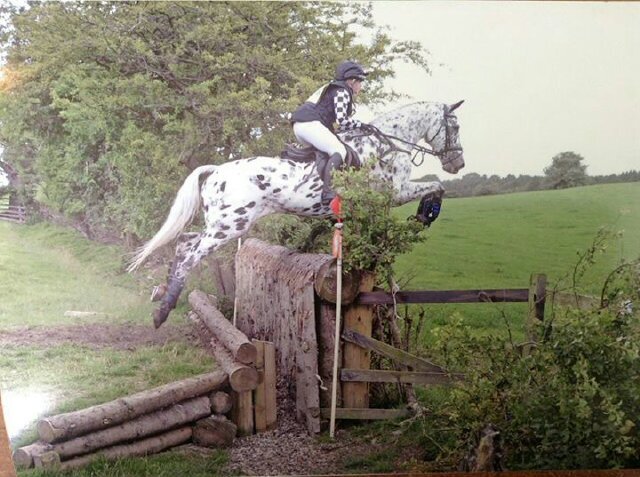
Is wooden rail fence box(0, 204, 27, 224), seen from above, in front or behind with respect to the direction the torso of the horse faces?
behind

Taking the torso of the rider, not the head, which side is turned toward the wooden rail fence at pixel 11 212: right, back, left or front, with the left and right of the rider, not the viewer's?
back

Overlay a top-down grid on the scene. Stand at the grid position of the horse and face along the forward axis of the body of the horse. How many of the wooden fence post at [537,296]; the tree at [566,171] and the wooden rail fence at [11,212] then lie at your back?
1

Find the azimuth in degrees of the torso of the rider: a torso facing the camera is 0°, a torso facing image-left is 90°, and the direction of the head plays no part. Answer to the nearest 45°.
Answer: approximately 270°

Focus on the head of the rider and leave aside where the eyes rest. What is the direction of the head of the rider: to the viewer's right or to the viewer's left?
to the viewer's right

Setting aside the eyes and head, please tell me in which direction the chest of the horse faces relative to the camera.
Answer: to the viewer's right
